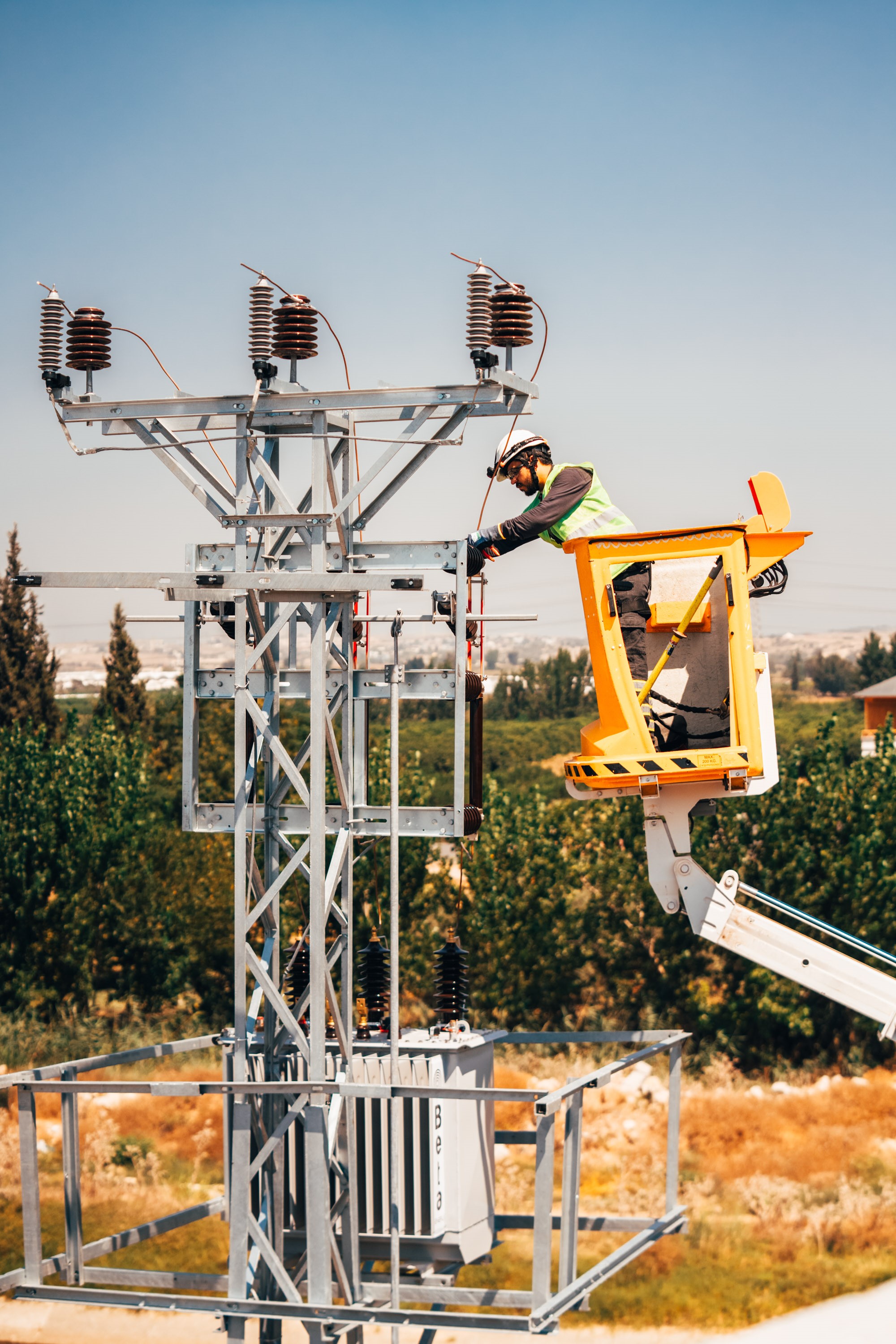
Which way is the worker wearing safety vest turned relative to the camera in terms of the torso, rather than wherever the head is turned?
to the viewer's left

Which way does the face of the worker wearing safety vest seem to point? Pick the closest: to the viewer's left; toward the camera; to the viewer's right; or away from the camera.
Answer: to the viewer's left

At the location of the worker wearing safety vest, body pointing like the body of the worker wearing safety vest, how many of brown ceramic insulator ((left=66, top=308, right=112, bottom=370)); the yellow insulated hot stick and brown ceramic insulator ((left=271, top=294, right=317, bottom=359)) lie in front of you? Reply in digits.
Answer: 2

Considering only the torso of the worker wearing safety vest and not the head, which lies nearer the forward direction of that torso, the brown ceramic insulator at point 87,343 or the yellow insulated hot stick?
the brown ceramic insulator

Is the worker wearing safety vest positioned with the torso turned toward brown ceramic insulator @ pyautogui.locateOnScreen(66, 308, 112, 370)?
yes

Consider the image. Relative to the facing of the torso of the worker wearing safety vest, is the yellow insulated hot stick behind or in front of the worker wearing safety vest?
behind
